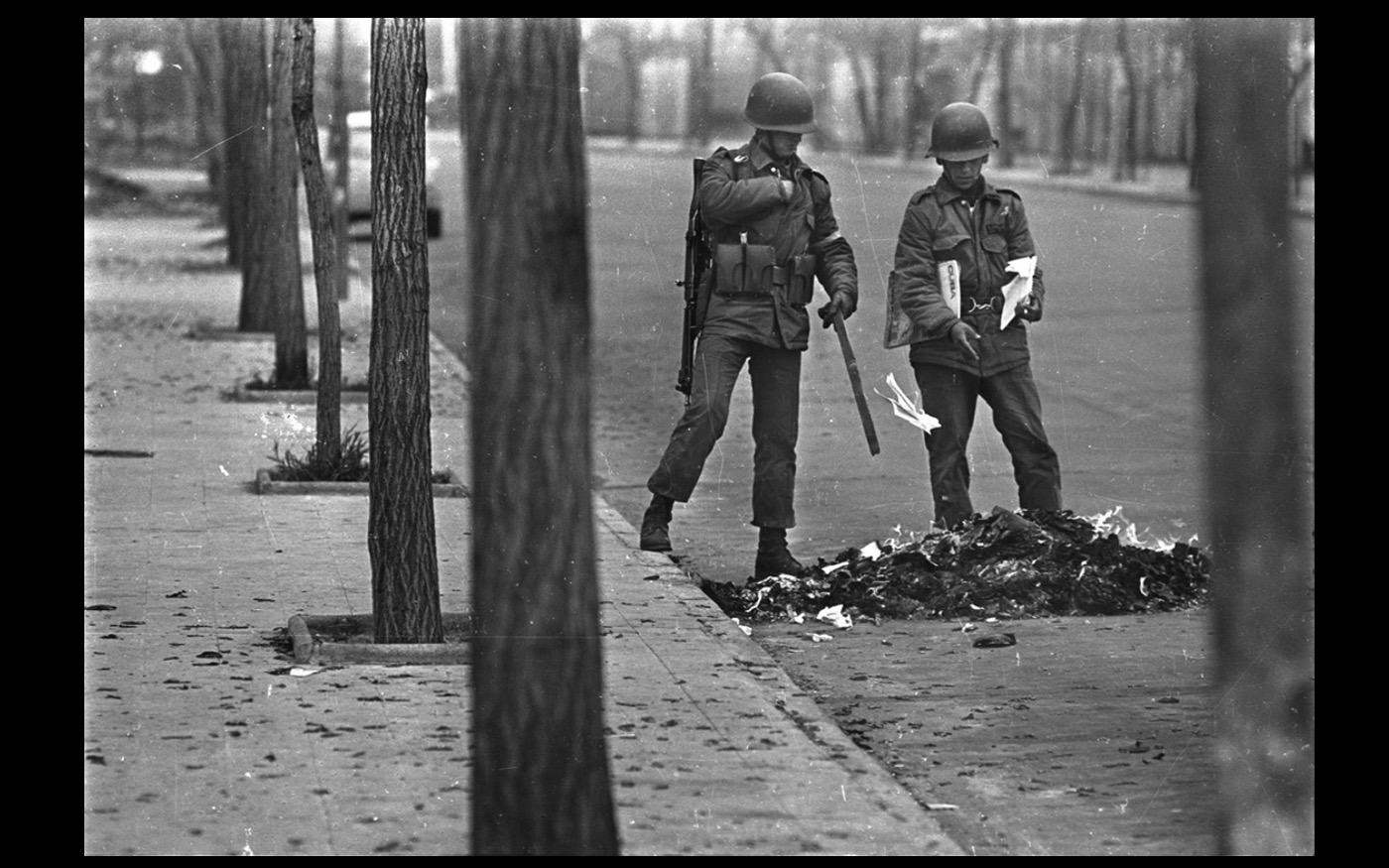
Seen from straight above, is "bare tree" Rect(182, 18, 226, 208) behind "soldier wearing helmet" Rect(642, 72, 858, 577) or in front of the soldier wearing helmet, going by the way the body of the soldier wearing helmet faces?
behind

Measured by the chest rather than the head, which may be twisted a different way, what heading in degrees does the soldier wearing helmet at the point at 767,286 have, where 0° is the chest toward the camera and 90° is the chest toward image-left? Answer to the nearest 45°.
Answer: approximately 315°

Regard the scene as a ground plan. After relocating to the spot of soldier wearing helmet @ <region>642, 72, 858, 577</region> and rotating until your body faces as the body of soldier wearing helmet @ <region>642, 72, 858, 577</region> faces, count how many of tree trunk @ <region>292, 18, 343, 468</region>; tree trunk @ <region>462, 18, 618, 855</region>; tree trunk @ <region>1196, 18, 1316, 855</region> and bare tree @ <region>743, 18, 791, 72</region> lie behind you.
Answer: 1

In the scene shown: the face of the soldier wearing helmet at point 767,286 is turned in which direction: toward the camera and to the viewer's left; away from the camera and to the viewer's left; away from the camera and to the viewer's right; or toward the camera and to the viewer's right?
toward the camera and to the viewer's right

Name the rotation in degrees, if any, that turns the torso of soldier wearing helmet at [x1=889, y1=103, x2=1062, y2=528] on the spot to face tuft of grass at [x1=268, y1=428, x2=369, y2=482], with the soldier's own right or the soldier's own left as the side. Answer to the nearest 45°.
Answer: approximately 135° to the soldier's own right

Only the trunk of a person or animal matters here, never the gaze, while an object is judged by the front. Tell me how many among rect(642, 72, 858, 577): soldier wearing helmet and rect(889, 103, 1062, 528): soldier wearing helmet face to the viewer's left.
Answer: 0

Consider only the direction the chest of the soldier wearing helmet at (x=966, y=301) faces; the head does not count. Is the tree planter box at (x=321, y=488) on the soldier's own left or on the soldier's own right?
on the soldier's own right

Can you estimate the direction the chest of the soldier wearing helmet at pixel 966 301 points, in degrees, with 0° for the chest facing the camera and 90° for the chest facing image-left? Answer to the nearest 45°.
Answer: approximately 0°

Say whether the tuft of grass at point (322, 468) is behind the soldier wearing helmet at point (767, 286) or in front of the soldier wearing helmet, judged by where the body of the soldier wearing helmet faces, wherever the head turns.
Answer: behind
